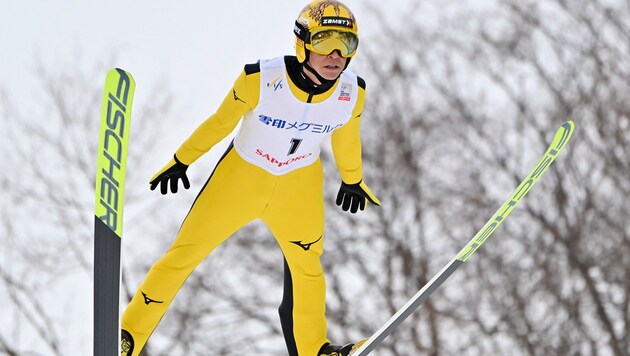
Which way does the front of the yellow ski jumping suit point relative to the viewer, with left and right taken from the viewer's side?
facing the viewer and to the right of the viewer
